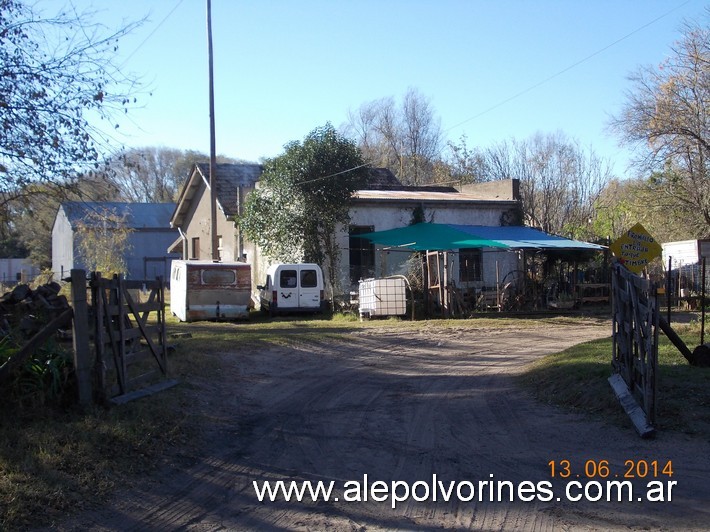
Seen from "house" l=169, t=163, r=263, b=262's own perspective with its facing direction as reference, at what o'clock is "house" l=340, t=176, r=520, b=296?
"house" l=340, t=176, r=520, b=296 is roughly at 9 o'clock from "house" l=169, t=163, r=263, b=262.

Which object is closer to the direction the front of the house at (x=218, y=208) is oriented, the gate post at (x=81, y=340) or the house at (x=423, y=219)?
the gate post

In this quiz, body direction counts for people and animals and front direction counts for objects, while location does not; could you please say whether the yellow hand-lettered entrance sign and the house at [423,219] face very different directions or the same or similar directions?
same or similar directions

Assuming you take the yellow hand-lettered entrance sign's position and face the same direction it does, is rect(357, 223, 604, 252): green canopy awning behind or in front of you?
behind

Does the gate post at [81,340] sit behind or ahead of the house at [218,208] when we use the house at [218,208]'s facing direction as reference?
ahead

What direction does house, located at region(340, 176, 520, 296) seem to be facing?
toward the camera

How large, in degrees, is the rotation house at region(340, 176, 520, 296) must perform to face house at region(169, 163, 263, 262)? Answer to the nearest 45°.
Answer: approximately 135° to its right

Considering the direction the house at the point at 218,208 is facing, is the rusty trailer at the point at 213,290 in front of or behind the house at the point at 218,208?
in front

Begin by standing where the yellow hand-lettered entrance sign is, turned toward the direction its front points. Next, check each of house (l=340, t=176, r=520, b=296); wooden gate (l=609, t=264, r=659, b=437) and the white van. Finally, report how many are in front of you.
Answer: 1

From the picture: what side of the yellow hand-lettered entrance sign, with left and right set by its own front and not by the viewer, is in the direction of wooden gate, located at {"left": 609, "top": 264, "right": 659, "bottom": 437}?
front

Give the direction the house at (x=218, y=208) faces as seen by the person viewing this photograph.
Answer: facing the viewer and to the left of the viewer

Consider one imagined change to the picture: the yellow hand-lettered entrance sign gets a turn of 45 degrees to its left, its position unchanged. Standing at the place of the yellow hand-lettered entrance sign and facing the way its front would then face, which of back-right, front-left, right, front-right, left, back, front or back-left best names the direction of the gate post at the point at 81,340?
right

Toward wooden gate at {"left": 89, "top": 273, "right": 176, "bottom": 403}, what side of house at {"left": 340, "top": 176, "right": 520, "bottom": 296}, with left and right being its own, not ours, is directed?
front
